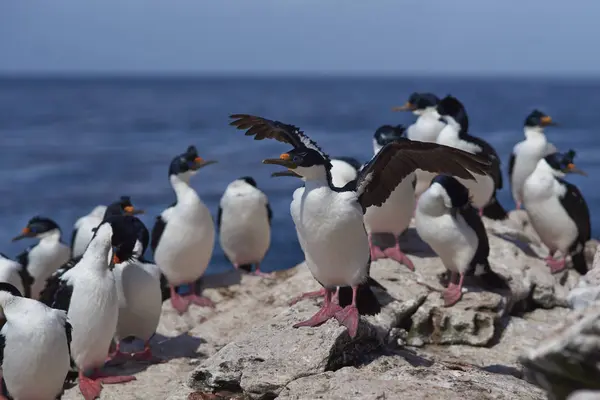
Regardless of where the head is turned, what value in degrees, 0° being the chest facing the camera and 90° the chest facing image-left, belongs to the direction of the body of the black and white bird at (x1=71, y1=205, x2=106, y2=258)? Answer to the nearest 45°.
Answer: approximately 315°

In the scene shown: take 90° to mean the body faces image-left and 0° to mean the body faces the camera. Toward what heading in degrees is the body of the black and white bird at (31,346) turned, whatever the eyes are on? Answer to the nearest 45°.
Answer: approximately 0°

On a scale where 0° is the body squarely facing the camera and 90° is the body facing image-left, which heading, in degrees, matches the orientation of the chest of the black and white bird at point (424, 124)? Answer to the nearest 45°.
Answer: approximately 45°

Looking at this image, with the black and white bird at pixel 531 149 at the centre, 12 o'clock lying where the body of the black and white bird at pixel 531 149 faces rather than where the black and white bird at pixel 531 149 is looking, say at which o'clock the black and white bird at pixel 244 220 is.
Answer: the black and white bird at pixel 244 220 is roughly at 3 o'clock from the black and white bird at pixel 531 149.

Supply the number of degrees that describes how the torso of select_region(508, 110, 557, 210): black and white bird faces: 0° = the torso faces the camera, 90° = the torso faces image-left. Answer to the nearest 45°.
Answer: approximately 315°

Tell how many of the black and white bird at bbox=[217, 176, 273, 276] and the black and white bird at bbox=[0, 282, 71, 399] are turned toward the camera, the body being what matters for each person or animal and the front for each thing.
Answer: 2

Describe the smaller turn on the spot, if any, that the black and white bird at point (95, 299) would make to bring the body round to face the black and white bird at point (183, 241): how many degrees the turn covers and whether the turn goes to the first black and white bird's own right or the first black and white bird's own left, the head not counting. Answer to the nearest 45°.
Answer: approximately 90° to the first black and white bird's own left

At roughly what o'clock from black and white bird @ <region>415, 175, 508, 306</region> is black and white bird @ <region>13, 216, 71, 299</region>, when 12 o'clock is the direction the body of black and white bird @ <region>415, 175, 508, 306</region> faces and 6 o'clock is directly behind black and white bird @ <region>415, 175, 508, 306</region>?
black and white bird @ <region>13, 216, 71, 299</region> is roughly at 2 o'clock from black and white bird @ <region>415, 175, 508, 306</region>.

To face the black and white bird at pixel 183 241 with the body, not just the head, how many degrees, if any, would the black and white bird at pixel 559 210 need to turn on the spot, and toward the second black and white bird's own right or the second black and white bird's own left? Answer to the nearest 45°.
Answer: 0° — it already faces it

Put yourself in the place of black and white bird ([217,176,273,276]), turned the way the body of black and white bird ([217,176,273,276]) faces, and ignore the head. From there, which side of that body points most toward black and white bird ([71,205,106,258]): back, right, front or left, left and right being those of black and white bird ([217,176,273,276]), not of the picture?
right

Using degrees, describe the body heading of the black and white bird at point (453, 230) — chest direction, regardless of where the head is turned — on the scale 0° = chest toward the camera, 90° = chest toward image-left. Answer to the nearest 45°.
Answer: approximately 45°

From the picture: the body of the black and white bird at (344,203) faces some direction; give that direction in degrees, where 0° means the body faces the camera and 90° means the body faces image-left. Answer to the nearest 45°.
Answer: approximately 45°

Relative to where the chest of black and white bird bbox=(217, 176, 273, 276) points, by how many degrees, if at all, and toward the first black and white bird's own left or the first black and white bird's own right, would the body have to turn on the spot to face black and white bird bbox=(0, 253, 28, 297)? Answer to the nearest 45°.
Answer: approximately 45° to the first black and white bird's own right

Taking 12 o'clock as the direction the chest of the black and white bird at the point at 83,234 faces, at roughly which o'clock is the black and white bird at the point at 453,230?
the black and white bird at the point at 453,230 is roughly at 12 o'clock from the black and white bird at the point at 83,234.

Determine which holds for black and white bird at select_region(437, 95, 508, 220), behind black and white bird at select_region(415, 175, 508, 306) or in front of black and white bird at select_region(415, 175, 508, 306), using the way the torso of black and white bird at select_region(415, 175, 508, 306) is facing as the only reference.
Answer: behind
